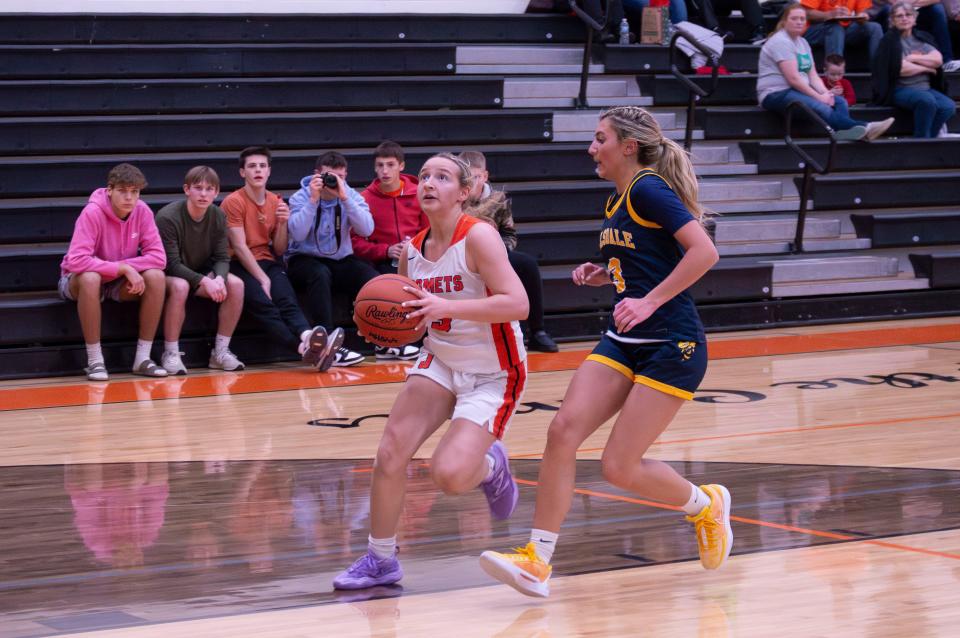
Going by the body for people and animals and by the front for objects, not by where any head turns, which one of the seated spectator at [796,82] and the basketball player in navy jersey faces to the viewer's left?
the basketball player in navy jersey

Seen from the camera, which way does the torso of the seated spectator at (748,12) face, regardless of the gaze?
toward the camera

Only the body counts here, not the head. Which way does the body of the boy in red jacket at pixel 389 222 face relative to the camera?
toward the camera

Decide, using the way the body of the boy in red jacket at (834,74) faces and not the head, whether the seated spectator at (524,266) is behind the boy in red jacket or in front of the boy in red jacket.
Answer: in front

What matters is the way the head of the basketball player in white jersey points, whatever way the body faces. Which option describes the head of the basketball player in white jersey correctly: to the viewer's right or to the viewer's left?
to the viewer's left

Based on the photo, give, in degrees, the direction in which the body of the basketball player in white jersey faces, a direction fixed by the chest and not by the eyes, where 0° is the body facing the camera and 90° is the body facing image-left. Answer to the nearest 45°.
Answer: approximately 45°

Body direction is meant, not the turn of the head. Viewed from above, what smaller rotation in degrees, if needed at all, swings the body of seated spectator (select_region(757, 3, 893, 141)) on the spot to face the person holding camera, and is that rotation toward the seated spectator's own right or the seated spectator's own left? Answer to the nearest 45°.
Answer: approximately 90° to the seated spectator's own right

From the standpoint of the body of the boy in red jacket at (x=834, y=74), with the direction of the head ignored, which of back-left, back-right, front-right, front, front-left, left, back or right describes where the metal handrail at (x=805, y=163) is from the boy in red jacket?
front

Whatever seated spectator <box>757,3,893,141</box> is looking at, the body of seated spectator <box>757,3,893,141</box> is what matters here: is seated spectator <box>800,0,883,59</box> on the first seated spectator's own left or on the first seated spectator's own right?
on the first seated spectator's own left

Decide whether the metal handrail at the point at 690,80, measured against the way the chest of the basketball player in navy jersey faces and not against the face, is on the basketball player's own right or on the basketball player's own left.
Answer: on the basketball player's own right

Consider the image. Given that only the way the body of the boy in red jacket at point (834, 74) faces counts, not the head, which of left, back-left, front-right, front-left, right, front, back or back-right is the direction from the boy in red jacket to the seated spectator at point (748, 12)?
back-right

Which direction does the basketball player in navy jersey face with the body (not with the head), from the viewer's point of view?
to the viewer's left

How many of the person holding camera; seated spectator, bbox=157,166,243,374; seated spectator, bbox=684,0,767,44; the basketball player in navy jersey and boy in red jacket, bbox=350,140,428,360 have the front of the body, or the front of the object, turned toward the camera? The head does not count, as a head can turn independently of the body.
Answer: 4
